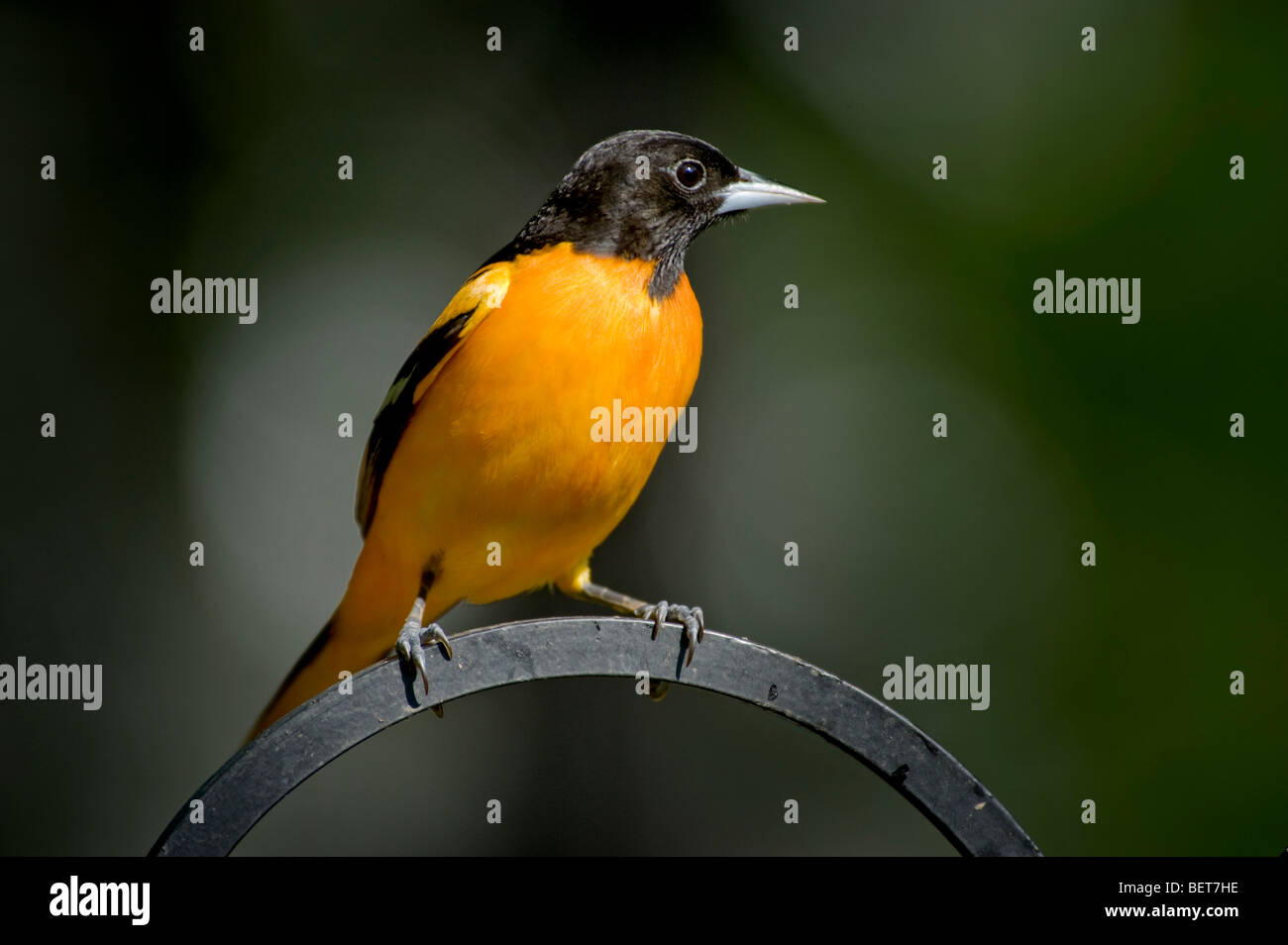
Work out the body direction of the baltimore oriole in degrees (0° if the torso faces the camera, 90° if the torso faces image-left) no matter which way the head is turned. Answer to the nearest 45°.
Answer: approximately 315°
